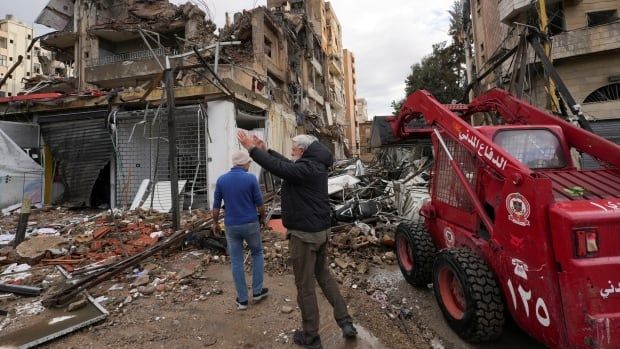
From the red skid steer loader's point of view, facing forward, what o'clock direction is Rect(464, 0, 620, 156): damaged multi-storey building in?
The damaged multi-storey building is roughly at 2 o'clock from the red skid steer loader.

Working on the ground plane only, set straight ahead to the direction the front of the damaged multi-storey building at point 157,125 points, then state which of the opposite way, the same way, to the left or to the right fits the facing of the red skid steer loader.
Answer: the opposite way

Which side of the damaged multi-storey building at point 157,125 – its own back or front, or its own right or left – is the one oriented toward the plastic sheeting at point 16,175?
right

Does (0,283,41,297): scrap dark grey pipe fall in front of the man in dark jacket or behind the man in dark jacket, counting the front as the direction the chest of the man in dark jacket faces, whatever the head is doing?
in front

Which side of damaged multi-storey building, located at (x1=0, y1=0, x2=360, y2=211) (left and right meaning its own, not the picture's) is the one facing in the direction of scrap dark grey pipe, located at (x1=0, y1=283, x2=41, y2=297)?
front

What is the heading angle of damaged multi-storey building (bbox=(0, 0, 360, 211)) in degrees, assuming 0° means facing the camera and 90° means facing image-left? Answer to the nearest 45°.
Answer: approximately 0°

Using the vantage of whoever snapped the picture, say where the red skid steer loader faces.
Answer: facing away from the viewer and to the left of the viewer

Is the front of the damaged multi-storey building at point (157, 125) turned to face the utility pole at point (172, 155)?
yes
